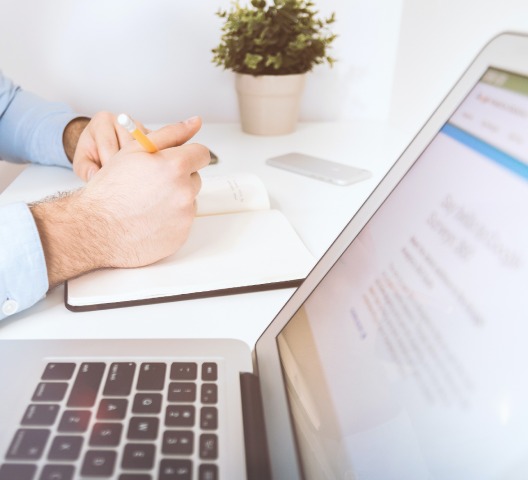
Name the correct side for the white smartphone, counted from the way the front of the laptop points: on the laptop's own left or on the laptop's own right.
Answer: on the laptop's own right

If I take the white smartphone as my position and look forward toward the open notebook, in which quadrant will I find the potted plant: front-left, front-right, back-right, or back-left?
back-right

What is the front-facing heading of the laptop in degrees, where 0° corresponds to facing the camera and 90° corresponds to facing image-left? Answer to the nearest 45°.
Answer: approximately 90°

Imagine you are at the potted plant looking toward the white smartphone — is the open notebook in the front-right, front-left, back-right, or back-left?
front-right

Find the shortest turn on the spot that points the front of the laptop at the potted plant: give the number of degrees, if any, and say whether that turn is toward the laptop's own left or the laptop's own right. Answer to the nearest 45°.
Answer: approximately 90° to the laptop's own right
